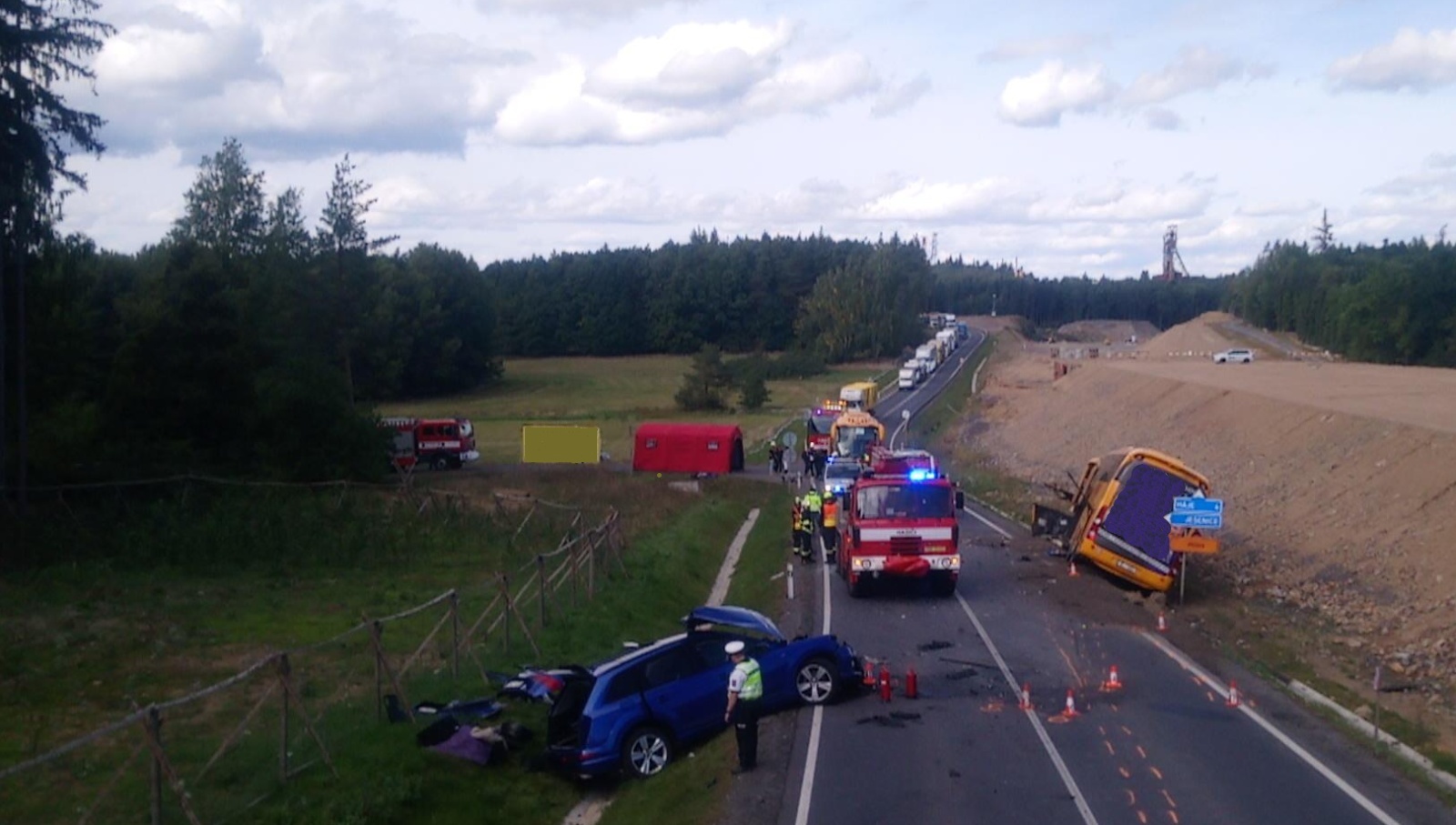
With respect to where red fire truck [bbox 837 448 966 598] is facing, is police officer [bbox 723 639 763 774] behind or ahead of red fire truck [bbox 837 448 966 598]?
ahead

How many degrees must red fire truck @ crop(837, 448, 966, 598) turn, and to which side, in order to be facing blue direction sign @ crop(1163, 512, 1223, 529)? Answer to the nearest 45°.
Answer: approximately 90° to its left

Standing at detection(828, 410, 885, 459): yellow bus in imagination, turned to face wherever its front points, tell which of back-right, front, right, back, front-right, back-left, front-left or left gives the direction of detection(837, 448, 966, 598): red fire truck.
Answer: front

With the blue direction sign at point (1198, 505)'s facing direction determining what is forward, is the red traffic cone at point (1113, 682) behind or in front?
in front

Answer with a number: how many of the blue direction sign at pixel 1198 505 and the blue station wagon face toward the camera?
1

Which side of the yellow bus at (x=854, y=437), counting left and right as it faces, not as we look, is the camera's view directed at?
front

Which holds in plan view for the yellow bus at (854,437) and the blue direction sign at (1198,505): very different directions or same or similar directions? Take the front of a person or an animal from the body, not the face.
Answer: same or similar directions

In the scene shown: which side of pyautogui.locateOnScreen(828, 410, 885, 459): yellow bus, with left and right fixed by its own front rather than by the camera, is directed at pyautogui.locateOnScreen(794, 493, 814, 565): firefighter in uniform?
front

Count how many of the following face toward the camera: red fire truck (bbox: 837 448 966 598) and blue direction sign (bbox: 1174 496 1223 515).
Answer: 2

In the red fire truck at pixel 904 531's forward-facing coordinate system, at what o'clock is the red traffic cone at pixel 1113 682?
The red traffic cone is roughly at 11 o'clock from the red fire truck.

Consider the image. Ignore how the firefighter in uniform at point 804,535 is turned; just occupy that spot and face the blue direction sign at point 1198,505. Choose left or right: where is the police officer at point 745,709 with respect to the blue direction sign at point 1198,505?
right

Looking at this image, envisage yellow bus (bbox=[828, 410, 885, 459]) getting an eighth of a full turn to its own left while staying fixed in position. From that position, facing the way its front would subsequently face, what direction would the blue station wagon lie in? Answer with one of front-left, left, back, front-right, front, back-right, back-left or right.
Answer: front-right

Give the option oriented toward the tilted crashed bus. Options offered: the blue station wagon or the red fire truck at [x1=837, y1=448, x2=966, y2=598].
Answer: the blue station wagon

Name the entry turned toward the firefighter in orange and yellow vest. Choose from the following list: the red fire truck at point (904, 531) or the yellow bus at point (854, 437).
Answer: the yellow bus

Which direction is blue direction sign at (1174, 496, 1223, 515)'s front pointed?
toward the camera

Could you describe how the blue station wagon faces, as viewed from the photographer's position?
facing away from the viewer and to the right of the viewer

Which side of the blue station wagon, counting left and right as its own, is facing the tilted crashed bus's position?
front

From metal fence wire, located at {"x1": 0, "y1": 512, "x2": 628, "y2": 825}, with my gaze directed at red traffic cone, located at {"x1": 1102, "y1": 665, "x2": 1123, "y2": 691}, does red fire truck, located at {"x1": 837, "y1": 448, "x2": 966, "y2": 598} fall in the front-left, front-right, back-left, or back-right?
front-left
